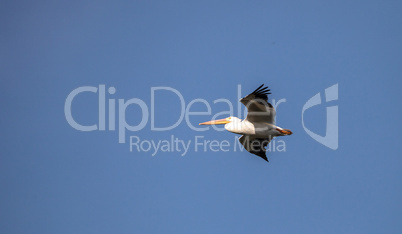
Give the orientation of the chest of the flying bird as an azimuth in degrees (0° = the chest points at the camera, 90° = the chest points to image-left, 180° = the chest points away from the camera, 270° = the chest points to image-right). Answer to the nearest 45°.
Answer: approximately 90°
